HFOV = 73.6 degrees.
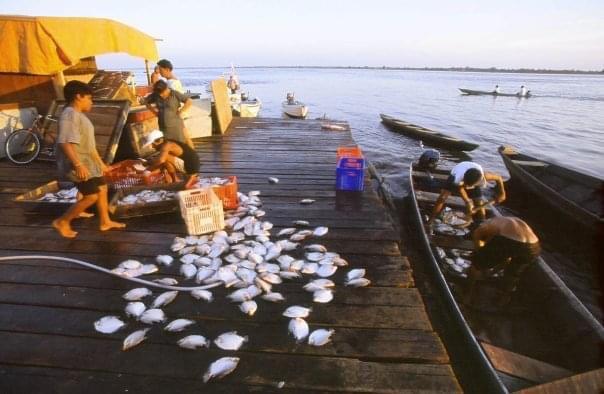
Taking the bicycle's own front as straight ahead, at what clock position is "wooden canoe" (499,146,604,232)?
The wooden canoe is roughly at 7 o'clock from the bicycle.

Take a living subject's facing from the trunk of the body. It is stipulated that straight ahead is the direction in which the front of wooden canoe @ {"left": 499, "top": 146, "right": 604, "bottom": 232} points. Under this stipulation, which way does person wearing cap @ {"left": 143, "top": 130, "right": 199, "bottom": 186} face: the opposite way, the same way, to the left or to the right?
to the left

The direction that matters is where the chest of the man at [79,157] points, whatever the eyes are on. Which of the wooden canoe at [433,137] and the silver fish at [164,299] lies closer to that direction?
the wooden canoe

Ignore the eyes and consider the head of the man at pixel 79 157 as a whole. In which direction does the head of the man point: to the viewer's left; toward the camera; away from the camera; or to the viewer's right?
to the viewer's right

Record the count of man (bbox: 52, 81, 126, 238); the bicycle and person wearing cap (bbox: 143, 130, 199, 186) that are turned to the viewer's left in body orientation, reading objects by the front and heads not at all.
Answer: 2

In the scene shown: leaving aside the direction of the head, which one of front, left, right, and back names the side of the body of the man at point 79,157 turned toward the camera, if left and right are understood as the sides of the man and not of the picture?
right

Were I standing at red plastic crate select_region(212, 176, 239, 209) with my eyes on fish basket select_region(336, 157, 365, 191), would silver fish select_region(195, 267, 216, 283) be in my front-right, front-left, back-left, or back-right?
back-right

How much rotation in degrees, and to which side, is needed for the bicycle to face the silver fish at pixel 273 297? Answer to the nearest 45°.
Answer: approximately 90° to its left

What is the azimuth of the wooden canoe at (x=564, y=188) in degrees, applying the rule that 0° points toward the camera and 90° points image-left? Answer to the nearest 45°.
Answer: approximately 135°

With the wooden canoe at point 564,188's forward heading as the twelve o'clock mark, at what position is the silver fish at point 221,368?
The silver fish is roughly at 8 o'clock from the wooden canoe.

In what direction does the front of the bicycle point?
to the viewer's left

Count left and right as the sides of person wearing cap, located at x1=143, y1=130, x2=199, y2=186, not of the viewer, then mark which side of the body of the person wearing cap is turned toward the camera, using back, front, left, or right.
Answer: left

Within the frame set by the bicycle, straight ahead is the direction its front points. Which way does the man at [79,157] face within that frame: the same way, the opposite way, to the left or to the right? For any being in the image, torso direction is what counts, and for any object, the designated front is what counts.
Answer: the opposite way

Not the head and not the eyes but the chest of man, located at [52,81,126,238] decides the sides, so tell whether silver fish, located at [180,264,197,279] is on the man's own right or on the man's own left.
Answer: on the man's own right

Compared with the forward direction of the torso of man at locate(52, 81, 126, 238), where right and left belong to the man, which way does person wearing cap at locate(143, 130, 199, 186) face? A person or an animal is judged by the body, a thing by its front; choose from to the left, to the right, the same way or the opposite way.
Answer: the opposite way
